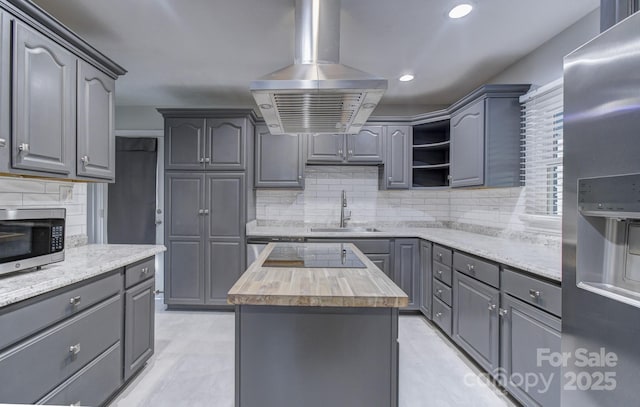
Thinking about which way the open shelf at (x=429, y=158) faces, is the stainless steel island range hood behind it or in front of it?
in front

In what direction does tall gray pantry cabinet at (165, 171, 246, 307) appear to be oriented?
toward the camera

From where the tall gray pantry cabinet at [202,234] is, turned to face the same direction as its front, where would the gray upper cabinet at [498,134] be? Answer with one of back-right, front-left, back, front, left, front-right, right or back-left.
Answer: front-left

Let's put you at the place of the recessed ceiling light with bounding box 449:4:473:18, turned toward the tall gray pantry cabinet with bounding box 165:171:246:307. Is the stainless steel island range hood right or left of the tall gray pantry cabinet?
left

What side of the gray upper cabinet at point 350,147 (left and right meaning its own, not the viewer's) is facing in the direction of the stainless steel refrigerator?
front

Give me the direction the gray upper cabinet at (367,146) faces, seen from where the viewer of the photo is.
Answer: facing the viewer

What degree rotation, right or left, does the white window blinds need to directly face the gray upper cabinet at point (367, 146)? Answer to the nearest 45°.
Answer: approximately 45° to its right

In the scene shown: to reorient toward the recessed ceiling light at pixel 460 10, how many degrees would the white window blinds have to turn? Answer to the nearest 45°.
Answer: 0° — it already faces it

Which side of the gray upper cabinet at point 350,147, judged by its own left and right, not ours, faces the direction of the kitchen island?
front

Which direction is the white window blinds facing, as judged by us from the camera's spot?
facing the viewer and to the left of the viewer

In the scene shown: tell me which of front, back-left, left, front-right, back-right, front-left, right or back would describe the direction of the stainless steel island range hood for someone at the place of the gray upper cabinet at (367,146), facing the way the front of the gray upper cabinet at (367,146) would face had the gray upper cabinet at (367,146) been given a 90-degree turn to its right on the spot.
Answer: left

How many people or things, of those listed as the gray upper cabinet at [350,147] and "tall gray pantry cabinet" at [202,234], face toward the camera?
2

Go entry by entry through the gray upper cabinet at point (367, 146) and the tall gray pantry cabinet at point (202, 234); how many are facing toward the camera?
2

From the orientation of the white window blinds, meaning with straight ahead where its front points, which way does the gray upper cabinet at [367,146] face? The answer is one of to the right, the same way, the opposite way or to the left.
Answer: to the left

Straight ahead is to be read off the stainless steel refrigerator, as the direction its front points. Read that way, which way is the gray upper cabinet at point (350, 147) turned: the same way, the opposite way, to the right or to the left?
to the left

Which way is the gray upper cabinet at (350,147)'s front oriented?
toward the camera

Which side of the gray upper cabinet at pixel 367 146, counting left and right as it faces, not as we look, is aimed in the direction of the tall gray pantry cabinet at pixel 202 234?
right
